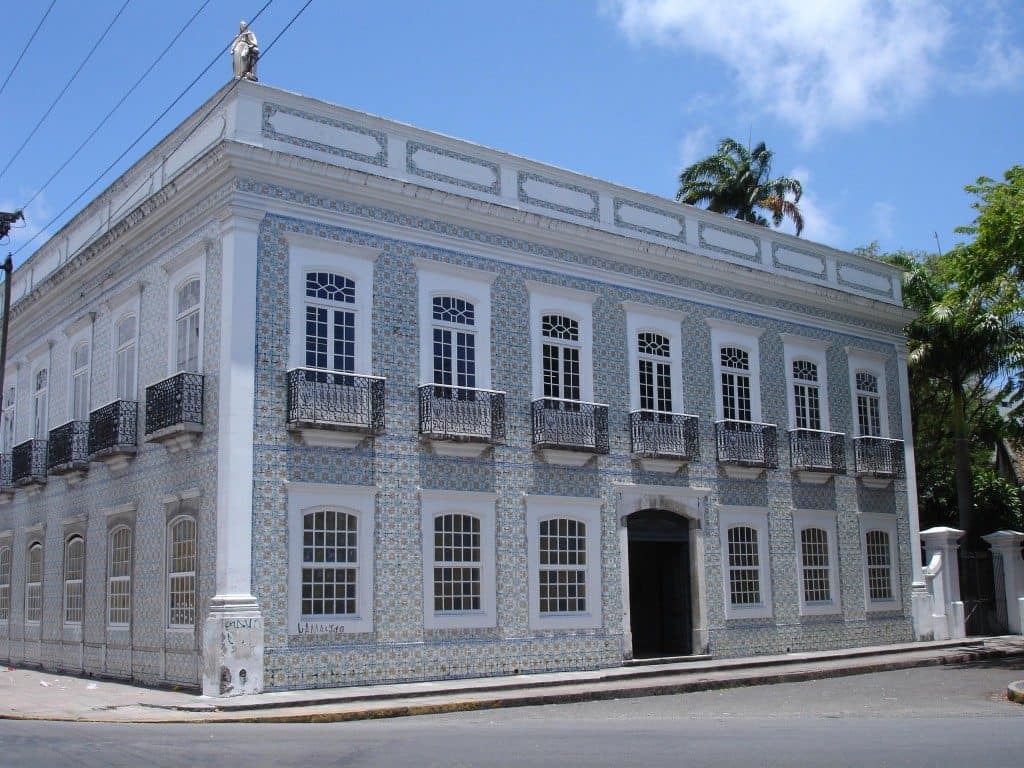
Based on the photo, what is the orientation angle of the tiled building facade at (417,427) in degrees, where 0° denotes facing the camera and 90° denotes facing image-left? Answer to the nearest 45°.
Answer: approximately 315°

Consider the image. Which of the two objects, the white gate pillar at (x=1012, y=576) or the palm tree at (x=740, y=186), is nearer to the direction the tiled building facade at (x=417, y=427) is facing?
the white gate pillar

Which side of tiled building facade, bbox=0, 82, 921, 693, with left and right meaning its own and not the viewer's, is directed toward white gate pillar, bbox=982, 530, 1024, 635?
left

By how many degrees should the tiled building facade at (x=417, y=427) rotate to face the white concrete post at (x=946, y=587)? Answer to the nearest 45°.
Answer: approximately 90° to its left

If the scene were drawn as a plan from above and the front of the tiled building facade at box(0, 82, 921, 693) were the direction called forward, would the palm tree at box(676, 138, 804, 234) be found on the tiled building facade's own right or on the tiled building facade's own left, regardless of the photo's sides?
on the tiled building facade's own left

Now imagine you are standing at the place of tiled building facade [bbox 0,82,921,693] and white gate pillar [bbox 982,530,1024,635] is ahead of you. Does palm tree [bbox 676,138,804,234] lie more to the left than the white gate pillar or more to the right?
left
